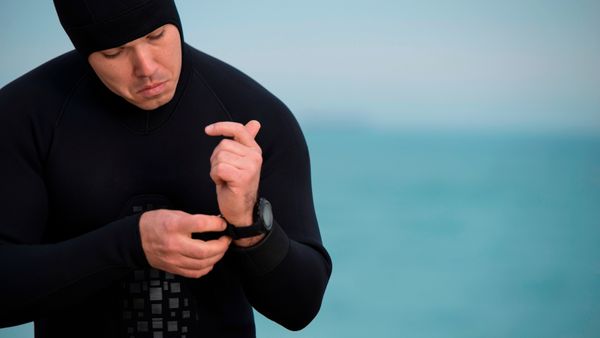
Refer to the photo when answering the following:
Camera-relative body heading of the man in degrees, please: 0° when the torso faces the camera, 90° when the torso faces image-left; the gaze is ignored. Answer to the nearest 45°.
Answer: approximately 0°
